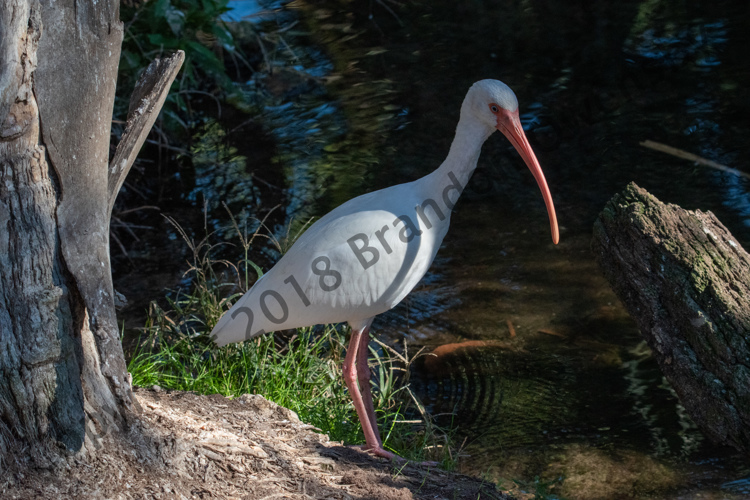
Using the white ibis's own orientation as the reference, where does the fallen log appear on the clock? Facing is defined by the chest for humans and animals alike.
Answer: The fallen log is roughly at 12 o'clock from the white ibis.

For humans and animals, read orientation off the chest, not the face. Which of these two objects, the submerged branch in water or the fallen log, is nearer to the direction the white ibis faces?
the fallen log

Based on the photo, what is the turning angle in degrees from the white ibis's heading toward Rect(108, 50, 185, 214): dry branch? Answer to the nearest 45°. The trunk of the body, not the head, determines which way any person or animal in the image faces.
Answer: approximately 135° to its right

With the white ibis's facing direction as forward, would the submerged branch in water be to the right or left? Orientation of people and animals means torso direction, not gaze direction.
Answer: on its left

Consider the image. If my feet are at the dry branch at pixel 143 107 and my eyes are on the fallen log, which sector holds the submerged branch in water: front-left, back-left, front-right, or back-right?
front-left

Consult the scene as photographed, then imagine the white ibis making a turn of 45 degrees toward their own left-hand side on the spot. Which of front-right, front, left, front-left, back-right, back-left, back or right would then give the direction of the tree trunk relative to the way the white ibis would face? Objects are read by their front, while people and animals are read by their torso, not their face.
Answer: back

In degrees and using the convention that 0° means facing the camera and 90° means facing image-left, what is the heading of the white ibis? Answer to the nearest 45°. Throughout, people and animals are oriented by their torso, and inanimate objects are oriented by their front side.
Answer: approximately 270°
